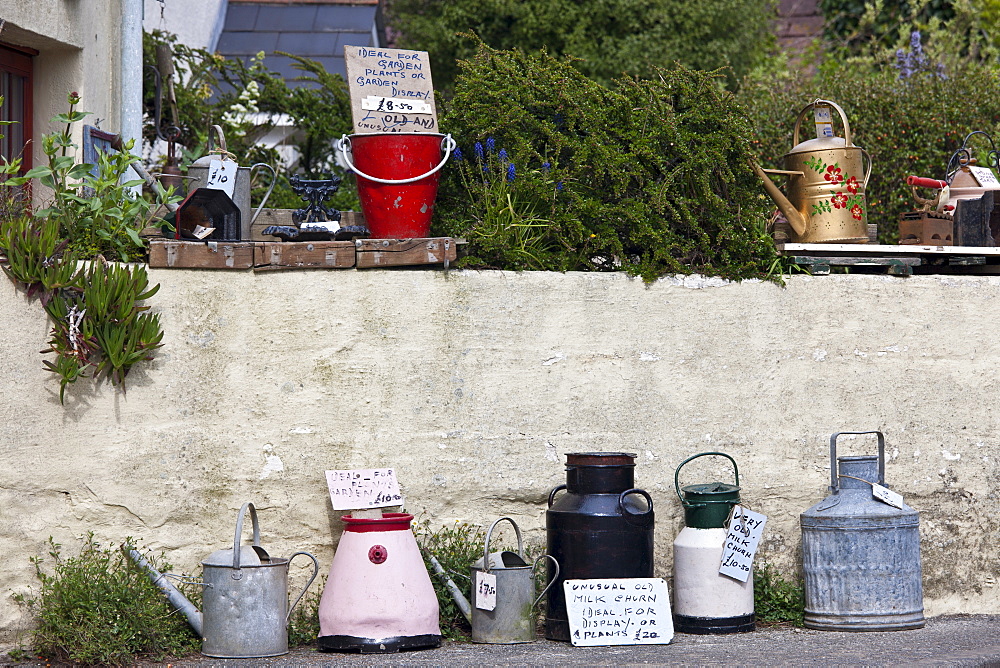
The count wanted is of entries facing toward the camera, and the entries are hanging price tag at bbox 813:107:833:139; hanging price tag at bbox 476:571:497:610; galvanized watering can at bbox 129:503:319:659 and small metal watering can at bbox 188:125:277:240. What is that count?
2

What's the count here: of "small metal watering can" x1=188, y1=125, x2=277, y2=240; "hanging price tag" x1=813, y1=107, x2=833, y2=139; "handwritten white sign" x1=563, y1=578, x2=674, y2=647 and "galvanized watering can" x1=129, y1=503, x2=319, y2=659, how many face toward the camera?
2

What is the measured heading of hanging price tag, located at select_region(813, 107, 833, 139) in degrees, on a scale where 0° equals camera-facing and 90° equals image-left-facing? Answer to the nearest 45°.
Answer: approximately 0°

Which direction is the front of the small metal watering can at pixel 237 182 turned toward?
to the viewer's left

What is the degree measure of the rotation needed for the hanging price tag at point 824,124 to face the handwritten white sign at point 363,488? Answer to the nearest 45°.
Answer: approximately 45° to its right

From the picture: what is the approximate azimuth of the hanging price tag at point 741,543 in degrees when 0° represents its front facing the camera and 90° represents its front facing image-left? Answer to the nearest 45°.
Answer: approximately 0°

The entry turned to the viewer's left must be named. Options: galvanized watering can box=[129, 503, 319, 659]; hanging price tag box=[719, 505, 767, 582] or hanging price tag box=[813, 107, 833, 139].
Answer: the galvanized watering can

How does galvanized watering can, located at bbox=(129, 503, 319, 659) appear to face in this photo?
to the viewer's left
